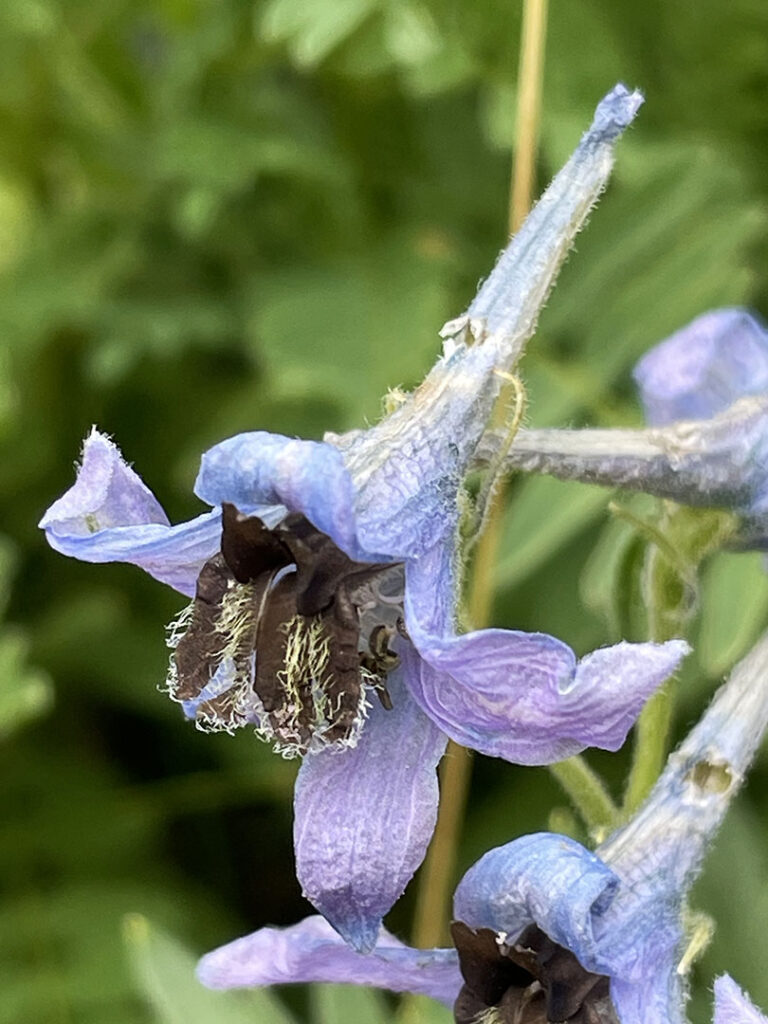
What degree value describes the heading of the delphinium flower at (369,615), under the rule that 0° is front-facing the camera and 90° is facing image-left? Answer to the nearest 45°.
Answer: approximately 45°

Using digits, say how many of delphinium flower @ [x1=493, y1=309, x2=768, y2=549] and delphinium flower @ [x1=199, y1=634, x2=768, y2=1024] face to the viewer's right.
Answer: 1

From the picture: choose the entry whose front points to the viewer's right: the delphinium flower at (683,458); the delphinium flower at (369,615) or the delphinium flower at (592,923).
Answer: the delphinium flower at (683,458)

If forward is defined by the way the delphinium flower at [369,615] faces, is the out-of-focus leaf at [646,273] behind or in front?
behind

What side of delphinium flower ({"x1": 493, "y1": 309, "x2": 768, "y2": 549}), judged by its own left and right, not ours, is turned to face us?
right
